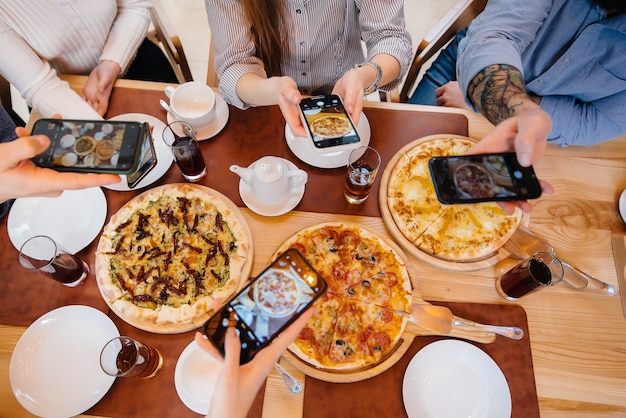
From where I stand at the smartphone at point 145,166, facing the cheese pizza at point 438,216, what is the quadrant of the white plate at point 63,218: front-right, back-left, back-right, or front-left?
back-right

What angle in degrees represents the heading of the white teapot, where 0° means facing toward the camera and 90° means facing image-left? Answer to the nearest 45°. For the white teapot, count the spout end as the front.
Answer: approximately 90°

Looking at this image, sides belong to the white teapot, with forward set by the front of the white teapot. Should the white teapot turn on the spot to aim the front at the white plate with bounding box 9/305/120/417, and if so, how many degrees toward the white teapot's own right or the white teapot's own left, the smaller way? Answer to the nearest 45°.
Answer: approximately 45° to the white teapot's own left

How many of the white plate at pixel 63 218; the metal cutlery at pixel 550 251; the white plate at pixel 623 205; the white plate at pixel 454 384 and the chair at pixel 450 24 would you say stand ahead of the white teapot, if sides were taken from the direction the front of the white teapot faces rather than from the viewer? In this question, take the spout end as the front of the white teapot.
1

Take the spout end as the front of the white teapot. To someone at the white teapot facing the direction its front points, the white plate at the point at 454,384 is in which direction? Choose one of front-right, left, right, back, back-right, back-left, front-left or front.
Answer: back-left

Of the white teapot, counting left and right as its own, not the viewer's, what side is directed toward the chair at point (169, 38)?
right

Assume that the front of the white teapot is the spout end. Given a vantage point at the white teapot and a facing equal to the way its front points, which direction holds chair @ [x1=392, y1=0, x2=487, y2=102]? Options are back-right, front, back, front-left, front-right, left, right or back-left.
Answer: back-right
